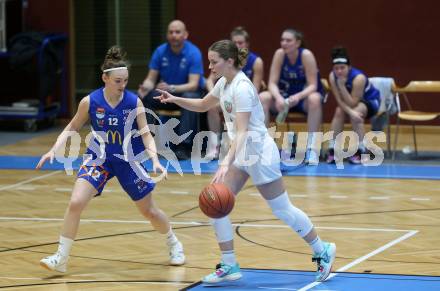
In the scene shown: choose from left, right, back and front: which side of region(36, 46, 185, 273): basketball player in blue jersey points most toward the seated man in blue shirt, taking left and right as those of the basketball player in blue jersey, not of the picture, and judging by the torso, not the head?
back

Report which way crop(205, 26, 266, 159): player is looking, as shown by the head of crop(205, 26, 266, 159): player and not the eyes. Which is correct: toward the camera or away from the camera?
toward the camera

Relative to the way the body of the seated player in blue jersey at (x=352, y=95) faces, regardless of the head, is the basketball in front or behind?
in front

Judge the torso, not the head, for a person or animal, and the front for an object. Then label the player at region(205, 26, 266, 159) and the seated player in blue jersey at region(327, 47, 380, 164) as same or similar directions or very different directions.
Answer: same or similar directions

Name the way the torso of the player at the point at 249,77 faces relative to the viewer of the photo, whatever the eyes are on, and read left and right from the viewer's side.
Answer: facing the viewer and to the left of the viewer

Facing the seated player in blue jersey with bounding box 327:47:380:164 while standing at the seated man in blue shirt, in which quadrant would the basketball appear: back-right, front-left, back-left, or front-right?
front-right

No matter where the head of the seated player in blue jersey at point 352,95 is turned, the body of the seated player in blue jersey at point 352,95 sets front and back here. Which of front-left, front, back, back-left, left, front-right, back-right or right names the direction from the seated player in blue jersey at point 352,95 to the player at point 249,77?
front-right

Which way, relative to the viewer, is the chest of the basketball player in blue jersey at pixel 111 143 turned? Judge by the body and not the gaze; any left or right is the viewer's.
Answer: facing the viewer

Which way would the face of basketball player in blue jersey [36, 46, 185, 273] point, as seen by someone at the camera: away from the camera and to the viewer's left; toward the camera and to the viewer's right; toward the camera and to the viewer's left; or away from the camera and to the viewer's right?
toward the camera and to the viewer's right

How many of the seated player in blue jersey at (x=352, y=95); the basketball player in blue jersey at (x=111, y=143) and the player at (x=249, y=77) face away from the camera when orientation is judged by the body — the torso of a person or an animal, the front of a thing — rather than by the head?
0

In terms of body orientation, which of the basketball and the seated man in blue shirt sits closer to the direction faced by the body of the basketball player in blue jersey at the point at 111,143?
the basketball

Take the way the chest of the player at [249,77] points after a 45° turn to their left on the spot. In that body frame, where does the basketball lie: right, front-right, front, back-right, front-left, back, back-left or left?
front

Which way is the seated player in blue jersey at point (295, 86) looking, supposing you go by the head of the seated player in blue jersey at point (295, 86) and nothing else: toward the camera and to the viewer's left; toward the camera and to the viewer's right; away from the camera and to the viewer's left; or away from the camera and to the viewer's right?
toward the camera and to the viewer's left

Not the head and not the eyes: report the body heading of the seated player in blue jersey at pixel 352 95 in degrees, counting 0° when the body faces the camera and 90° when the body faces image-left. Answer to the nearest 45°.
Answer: approximately 45°
